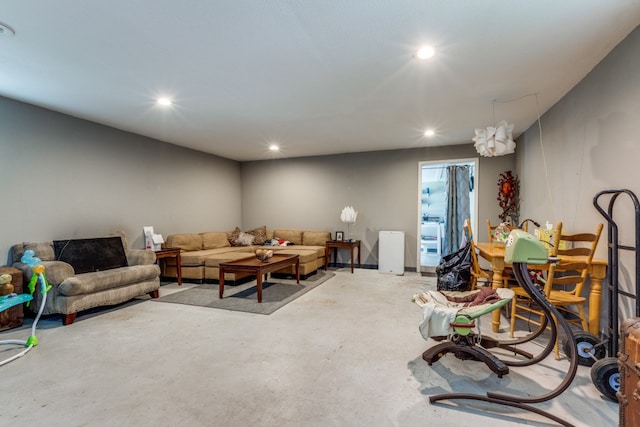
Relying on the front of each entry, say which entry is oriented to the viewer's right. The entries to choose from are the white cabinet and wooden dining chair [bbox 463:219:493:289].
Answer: the wooden dining chair

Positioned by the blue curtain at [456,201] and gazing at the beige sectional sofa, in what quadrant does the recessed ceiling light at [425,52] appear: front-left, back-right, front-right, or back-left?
front-left

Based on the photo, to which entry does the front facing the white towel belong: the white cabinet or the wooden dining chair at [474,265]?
the white cabinet

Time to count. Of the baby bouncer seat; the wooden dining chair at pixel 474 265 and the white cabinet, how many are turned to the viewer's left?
1

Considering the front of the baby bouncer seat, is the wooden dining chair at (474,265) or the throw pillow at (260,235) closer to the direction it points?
the throw pillow

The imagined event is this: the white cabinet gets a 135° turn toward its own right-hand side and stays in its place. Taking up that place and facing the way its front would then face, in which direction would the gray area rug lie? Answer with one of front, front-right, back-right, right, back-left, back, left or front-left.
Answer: left

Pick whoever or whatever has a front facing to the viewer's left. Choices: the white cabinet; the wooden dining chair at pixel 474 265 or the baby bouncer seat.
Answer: the baby bouncer seat

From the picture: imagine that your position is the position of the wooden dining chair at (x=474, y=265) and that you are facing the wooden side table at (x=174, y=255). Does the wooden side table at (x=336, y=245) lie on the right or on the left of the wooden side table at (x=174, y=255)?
right

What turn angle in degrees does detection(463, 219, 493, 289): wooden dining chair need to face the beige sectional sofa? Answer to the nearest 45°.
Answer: approximately 180°

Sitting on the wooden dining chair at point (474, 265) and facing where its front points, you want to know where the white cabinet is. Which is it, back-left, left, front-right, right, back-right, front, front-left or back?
back-left

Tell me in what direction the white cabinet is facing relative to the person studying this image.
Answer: facing the viewer

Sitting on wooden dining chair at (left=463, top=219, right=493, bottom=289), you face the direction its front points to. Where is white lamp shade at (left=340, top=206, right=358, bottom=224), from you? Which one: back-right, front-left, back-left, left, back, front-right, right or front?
back-left

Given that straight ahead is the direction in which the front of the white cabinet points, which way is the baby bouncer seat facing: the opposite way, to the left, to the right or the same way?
to the right

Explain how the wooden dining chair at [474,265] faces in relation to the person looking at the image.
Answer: facing to the right of the viewer

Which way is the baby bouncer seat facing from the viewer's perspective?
to the viewer's left

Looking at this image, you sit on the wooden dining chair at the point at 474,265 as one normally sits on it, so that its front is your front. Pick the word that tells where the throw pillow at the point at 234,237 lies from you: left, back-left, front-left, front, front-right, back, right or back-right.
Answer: back

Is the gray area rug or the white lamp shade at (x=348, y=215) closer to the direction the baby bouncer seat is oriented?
the gray area rug

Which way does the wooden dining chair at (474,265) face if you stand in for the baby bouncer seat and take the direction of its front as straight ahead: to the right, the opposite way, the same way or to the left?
the opposite way
